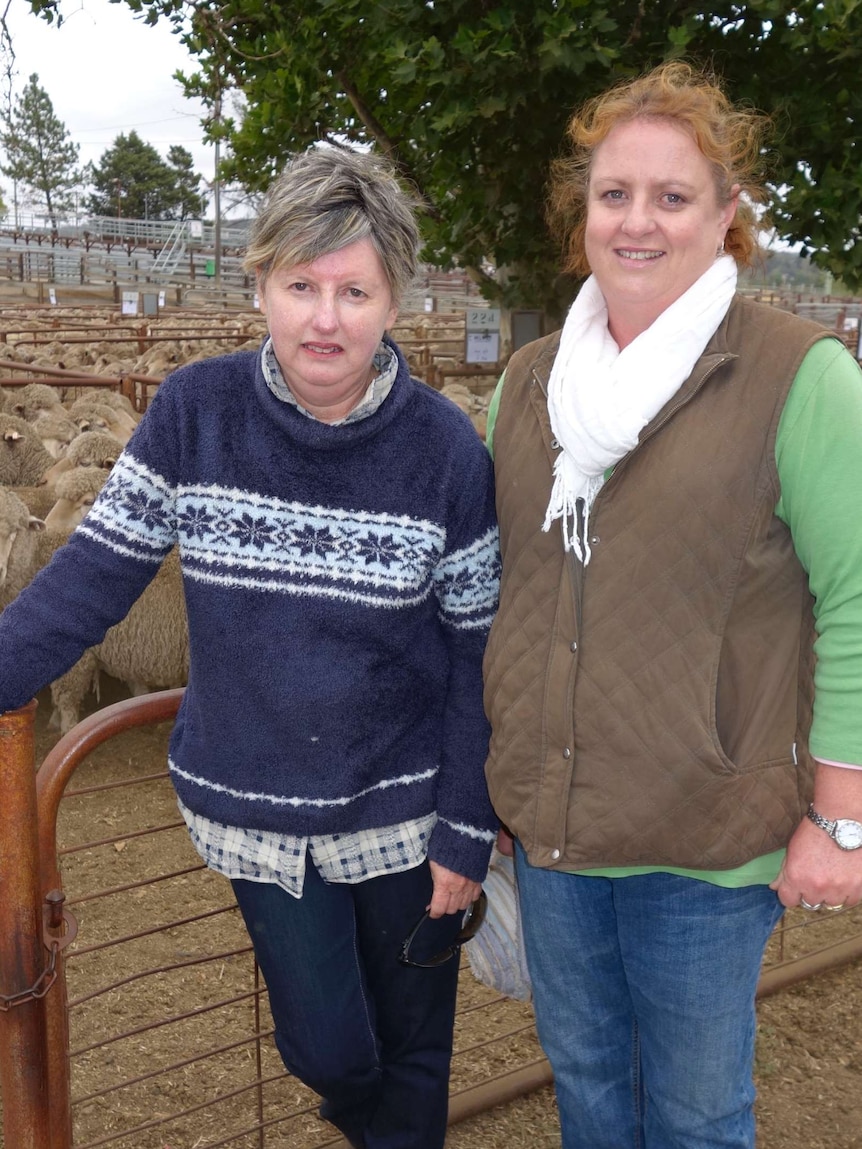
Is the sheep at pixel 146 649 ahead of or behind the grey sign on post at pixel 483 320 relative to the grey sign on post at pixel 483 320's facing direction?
ahead

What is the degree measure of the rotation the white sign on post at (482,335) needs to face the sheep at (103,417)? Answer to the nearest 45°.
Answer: approximately 90° to its right

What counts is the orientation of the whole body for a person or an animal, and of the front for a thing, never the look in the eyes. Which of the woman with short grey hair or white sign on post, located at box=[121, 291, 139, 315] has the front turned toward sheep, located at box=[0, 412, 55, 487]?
the white sign on post

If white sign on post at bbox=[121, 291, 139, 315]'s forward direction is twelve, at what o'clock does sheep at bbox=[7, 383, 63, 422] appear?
The sheep is roughly at 12 o'clock from the white sign on post.

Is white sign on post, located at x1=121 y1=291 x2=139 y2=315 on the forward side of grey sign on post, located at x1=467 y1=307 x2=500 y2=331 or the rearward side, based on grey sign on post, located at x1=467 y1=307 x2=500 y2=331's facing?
on the rearward side

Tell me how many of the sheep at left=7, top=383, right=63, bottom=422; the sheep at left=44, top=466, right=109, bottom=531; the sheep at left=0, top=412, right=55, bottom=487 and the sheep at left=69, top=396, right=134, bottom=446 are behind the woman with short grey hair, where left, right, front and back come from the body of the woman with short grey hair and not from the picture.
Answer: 4

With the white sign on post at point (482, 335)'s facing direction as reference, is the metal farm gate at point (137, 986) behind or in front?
in front

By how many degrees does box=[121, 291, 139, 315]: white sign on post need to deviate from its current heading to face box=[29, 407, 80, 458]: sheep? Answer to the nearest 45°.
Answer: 0° — it already faces it

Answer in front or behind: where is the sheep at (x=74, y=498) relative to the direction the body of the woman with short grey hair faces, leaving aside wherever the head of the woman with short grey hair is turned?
behind
